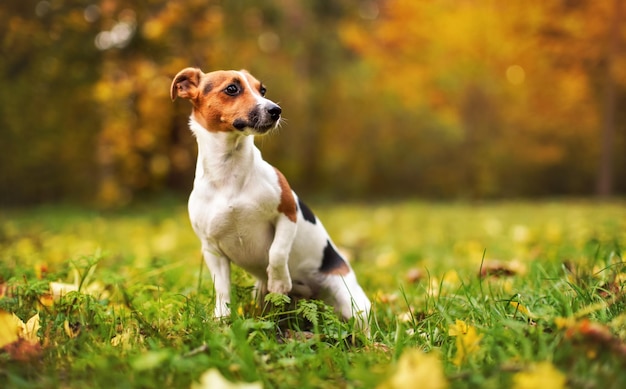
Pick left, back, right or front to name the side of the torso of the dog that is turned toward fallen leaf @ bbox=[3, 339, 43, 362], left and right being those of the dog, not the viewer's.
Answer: front

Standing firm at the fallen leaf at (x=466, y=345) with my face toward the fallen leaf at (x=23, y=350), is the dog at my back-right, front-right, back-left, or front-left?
front-right

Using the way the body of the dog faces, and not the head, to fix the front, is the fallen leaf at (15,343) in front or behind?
in front

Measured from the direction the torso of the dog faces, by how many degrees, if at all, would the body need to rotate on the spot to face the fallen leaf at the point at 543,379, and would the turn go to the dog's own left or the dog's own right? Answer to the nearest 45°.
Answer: approximately 90° to the dog's own left

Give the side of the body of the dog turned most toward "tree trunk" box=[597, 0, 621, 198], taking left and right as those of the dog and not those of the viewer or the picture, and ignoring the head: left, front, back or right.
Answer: back

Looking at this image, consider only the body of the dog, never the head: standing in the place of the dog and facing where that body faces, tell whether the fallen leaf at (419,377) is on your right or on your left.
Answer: on your left

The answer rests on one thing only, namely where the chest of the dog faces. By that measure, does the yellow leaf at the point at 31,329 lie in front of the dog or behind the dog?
in front

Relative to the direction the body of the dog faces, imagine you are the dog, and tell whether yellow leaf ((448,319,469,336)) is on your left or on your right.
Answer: on your left

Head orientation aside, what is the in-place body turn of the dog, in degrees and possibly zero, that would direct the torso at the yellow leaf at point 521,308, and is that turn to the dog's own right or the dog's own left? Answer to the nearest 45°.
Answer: approximately 90° to the dog's own left

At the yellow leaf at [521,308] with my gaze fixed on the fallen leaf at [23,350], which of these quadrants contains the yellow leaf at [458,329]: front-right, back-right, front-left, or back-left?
front-left

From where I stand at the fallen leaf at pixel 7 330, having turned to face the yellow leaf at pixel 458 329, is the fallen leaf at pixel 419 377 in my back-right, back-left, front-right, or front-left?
front-right

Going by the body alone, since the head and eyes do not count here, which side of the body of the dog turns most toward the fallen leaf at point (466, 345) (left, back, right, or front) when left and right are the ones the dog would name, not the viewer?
left

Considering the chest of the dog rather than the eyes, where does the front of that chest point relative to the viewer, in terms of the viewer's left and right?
facing the viewer and to the left of the viewer
